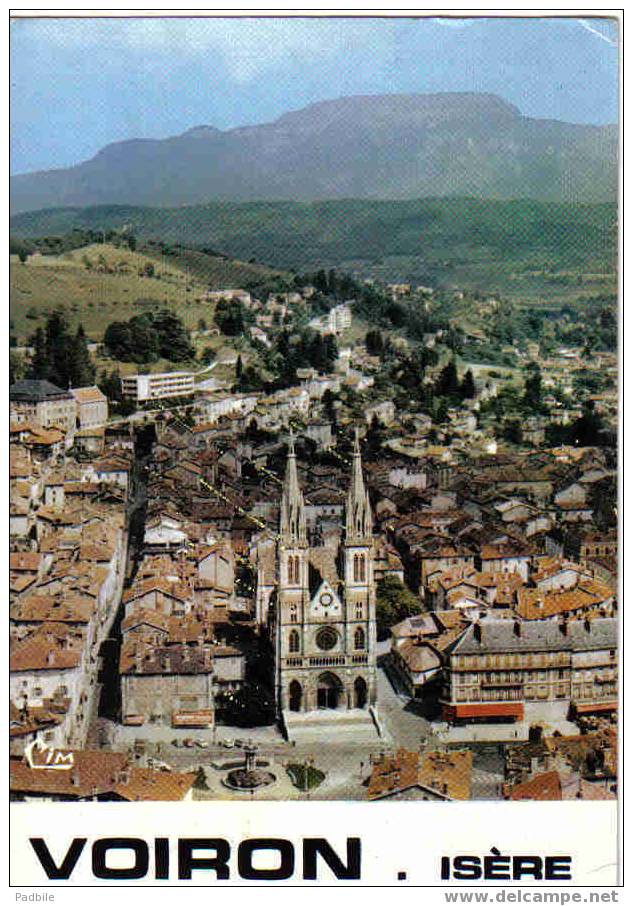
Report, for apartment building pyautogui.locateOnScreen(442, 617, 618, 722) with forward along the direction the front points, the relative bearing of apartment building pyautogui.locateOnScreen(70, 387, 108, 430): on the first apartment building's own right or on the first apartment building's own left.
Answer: on the first apartment building's own right

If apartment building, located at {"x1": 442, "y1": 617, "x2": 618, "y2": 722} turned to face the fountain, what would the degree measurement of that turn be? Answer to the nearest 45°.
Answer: approximately 45° to its right

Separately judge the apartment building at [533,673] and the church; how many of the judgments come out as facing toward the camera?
2

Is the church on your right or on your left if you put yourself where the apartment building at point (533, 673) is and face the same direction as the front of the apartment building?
on your right

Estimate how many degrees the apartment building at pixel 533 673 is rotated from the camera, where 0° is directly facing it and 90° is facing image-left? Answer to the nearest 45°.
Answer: approximately 0°

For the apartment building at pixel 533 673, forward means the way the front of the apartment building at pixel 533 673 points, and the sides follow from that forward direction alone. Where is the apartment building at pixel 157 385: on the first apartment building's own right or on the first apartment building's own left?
on the first apartment building's own right

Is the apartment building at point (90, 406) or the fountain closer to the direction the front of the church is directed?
the fountain
